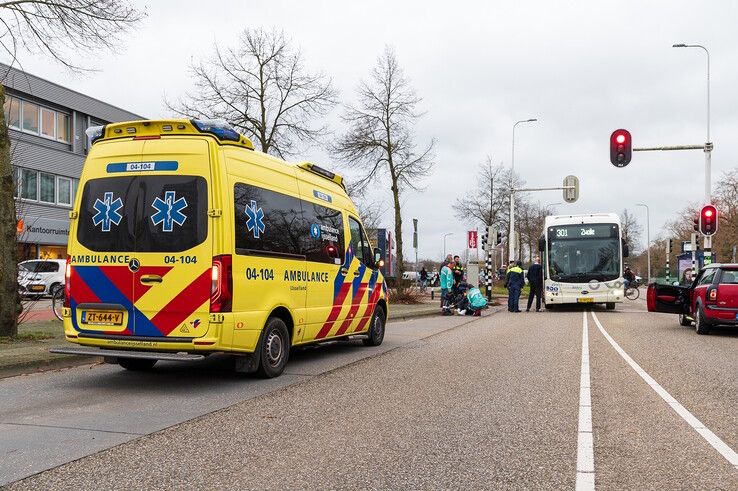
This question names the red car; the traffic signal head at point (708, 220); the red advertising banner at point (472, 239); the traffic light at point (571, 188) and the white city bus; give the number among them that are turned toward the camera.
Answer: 3

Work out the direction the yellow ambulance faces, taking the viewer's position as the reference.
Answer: facing away from the viewer and to the right of the viewer

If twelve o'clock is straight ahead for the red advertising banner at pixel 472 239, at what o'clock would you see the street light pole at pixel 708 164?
The street light pole is roughly at 10 o'clock from the red advertising banner.

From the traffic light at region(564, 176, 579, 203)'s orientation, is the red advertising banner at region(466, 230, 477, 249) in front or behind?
behind

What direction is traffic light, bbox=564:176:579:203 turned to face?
away from the camera

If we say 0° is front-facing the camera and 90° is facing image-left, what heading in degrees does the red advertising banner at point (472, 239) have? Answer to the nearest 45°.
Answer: approximately 0°

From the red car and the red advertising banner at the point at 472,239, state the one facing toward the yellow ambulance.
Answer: the red advertising banner

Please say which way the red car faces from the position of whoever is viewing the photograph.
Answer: facing away from the viewer and to the left of the viewer
